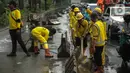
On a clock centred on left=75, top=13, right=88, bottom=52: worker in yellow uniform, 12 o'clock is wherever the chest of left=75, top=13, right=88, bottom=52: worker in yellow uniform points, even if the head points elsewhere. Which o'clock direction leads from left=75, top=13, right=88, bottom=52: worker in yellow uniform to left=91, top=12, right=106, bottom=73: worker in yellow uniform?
left=91, top=12, right=106, bottom=73: worker in yellow uniform is roughly at 10 o'clock from left=75, top=13, right=88, bottom=52: worker in yellow uniform.

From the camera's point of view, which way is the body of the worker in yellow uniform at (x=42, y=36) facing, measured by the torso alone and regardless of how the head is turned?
to the viewer's right

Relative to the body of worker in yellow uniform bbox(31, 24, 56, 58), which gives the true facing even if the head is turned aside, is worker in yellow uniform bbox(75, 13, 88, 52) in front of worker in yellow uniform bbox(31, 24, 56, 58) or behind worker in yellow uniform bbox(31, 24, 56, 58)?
in front

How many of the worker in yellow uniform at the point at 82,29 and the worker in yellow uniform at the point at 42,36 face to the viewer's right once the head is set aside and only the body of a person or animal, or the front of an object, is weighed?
1

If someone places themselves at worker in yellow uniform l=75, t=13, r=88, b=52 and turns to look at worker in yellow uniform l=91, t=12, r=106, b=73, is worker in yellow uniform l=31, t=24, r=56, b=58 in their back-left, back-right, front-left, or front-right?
back-right

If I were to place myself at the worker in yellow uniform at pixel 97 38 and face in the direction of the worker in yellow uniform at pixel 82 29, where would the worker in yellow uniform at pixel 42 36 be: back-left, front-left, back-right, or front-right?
front-left

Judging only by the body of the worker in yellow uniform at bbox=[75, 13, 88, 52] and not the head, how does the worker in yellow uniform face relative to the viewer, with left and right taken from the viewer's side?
facing the viewer and to the left of the viewer

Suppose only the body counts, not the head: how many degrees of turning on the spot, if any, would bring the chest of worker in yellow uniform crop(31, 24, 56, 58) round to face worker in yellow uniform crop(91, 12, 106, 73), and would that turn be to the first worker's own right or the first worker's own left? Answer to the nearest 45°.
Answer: approximately 45° to the first worker's own right

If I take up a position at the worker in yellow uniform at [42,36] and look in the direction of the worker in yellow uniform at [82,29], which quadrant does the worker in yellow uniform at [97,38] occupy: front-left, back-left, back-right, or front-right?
front-right
